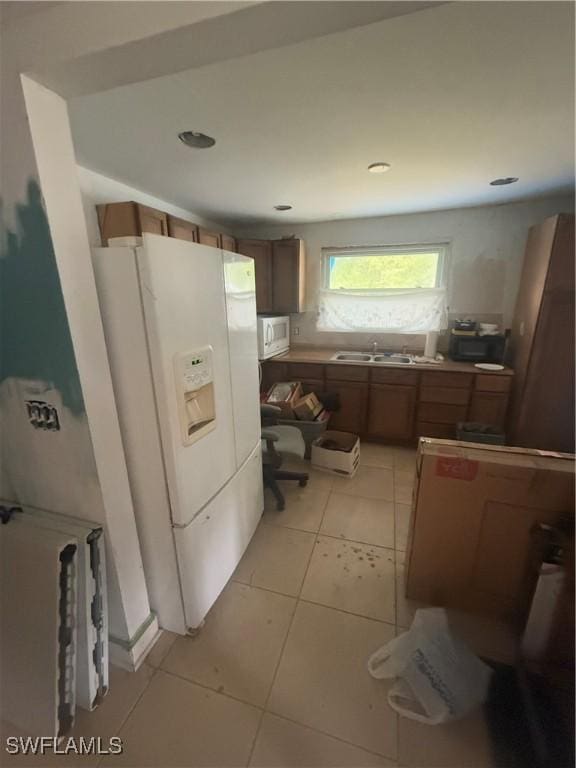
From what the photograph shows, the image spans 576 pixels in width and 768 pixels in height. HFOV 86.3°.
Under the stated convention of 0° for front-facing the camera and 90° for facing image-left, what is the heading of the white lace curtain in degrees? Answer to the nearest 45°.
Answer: approximately 0°

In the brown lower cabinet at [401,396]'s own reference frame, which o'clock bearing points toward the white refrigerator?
The white refrigerator is roughly at 1 o'clock from the brown lower cabinet.

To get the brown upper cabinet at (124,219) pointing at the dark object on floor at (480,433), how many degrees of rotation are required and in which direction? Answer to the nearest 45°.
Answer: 0° — it already faces it

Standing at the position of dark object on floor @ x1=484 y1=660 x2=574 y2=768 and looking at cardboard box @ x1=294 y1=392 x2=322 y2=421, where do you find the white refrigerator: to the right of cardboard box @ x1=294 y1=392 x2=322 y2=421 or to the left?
left

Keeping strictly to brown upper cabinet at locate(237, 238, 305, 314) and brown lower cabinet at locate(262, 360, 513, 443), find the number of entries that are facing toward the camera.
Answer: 2

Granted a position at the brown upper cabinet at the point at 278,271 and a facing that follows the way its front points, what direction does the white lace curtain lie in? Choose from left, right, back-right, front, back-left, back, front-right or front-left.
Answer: left

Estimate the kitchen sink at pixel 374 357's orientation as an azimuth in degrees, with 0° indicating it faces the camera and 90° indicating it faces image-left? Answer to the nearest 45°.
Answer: approximately 0°

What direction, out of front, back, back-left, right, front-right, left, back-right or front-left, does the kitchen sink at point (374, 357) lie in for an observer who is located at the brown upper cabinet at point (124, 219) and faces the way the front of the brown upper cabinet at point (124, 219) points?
front-left

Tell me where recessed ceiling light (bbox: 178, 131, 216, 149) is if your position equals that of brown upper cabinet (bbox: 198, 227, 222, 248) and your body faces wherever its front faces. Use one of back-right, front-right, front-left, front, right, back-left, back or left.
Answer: front-right

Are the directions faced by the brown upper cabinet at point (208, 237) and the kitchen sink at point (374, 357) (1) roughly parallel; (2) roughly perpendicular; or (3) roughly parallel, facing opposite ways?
roughly perpendicular
